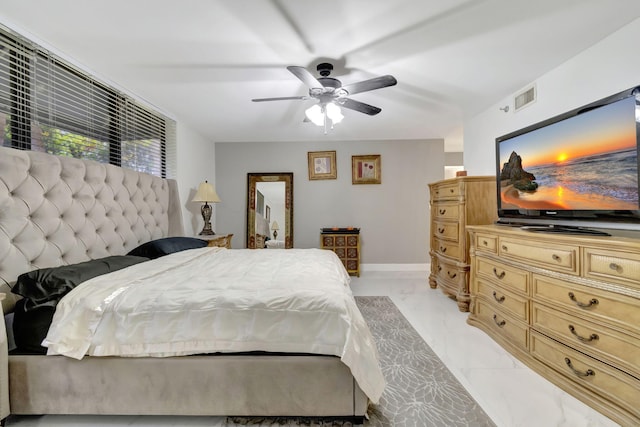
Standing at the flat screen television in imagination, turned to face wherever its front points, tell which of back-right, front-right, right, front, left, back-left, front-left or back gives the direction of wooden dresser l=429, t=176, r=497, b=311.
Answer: right

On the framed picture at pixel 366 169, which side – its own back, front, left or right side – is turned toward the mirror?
right

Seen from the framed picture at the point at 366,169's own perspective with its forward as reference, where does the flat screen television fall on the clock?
The flat screen television is roughly at 11 o'clock from the framed picture.

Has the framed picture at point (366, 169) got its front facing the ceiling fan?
yes

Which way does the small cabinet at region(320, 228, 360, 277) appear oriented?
toward the camera

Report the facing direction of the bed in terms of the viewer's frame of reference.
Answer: facing to the right of the viewer

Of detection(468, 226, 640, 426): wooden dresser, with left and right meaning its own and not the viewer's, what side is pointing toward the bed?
front

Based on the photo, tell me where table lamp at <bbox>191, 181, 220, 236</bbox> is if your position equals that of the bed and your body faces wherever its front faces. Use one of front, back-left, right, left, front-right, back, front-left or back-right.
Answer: left

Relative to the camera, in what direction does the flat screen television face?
facing the viewer and to the left of the viewer

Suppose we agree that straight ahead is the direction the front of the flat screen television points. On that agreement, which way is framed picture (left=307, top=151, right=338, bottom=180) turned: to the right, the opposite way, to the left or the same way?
to the left

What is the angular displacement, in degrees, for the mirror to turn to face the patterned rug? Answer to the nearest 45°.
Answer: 0° — it already faces it

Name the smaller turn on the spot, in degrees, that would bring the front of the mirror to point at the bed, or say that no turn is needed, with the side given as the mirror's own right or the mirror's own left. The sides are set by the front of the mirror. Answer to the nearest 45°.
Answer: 0° — it already faces it

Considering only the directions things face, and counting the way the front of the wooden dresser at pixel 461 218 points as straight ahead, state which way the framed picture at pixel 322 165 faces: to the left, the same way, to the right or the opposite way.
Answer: to the left

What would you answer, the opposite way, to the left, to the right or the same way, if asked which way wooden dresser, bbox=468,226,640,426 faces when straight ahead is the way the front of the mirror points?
to the right

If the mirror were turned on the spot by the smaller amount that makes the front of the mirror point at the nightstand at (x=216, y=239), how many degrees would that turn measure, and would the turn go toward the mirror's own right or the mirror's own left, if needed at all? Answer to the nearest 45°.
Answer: approximately 45° to the mirror's own right
